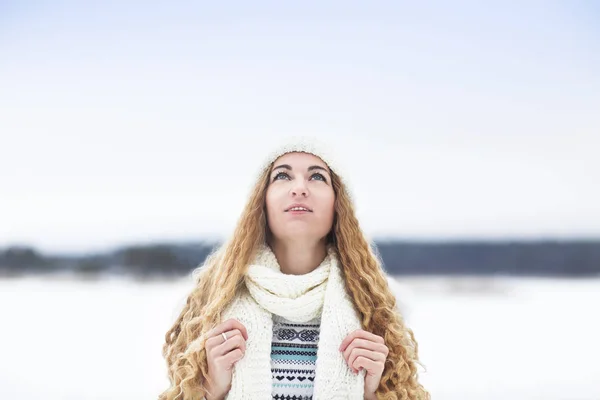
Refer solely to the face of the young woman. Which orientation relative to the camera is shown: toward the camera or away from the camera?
toward the camera

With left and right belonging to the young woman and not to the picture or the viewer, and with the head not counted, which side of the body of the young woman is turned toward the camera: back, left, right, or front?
front
